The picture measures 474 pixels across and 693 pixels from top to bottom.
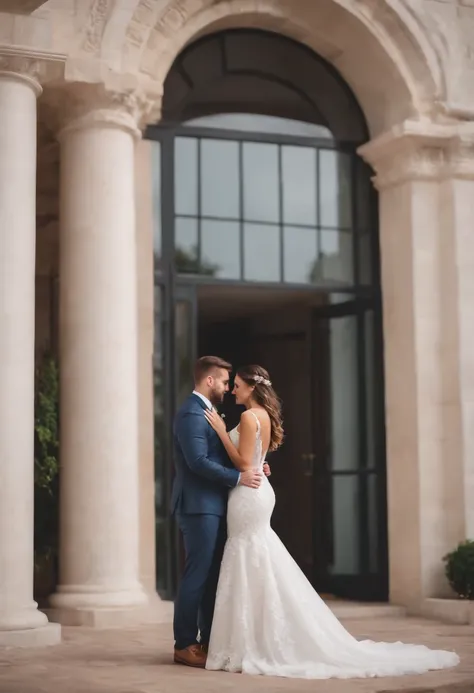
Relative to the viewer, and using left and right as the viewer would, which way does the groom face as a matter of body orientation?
facing to the right of the viewer

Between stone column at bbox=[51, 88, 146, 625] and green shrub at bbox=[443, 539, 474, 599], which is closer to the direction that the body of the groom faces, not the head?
the green shrub

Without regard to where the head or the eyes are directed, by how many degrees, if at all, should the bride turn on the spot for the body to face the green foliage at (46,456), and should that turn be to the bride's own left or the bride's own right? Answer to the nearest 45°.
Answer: approximately 45° to the bride's own right

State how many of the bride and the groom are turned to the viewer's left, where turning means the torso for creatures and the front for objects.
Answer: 1

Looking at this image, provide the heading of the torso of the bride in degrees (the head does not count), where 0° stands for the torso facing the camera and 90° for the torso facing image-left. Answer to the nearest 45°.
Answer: approximately 90°

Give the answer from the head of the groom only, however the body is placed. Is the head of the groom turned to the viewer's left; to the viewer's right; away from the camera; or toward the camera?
to the viewer's right

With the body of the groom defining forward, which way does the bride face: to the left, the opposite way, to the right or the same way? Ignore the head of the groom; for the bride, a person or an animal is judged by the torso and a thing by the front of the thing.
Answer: the opposite way

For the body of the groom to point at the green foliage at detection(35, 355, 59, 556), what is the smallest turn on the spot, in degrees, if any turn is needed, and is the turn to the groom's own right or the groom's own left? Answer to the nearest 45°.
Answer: approximately 135° to the groom's own left
